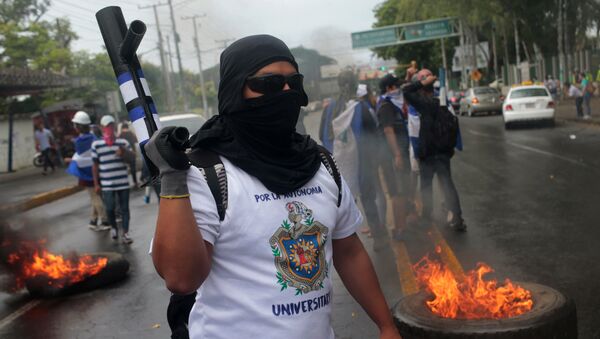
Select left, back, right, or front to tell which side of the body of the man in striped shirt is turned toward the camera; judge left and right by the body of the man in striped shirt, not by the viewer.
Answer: front

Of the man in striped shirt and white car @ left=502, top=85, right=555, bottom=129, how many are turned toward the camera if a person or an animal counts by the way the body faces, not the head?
1

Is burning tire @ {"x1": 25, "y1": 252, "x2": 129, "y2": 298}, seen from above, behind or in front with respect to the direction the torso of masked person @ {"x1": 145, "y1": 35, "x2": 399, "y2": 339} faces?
behind

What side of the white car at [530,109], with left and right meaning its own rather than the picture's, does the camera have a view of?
back

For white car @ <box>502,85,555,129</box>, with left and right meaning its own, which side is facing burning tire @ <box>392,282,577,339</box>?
back

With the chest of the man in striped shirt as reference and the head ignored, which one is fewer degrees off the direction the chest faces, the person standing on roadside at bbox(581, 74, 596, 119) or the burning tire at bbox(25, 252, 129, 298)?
the burning tire

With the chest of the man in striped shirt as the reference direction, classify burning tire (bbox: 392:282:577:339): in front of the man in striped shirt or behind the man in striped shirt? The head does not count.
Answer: in front

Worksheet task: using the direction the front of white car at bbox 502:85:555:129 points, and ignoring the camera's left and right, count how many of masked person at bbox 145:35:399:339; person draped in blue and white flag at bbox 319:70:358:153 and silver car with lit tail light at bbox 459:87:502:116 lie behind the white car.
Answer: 2

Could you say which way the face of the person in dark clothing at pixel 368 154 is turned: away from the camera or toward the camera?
away from the camera

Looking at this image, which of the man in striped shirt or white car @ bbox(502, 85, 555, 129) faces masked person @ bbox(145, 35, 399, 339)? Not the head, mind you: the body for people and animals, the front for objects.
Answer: the man in striped shirt

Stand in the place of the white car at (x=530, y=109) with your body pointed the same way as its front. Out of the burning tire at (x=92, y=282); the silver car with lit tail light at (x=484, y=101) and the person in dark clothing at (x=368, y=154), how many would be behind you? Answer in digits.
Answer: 2

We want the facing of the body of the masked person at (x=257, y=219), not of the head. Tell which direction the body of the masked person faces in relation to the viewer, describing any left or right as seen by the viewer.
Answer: facing the viewer and to the right of the viewer
